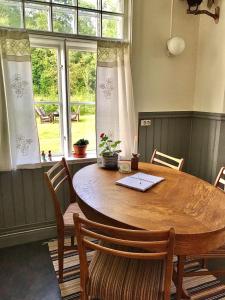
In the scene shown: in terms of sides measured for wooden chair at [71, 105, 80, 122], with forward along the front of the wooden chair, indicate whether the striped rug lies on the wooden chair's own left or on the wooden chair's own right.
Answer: on the wooden chair's own left

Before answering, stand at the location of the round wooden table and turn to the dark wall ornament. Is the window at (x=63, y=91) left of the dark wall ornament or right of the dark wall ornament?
left

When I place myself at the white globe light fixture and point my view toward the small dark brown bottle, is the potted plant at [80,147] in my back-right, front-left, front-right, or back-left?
front-right
